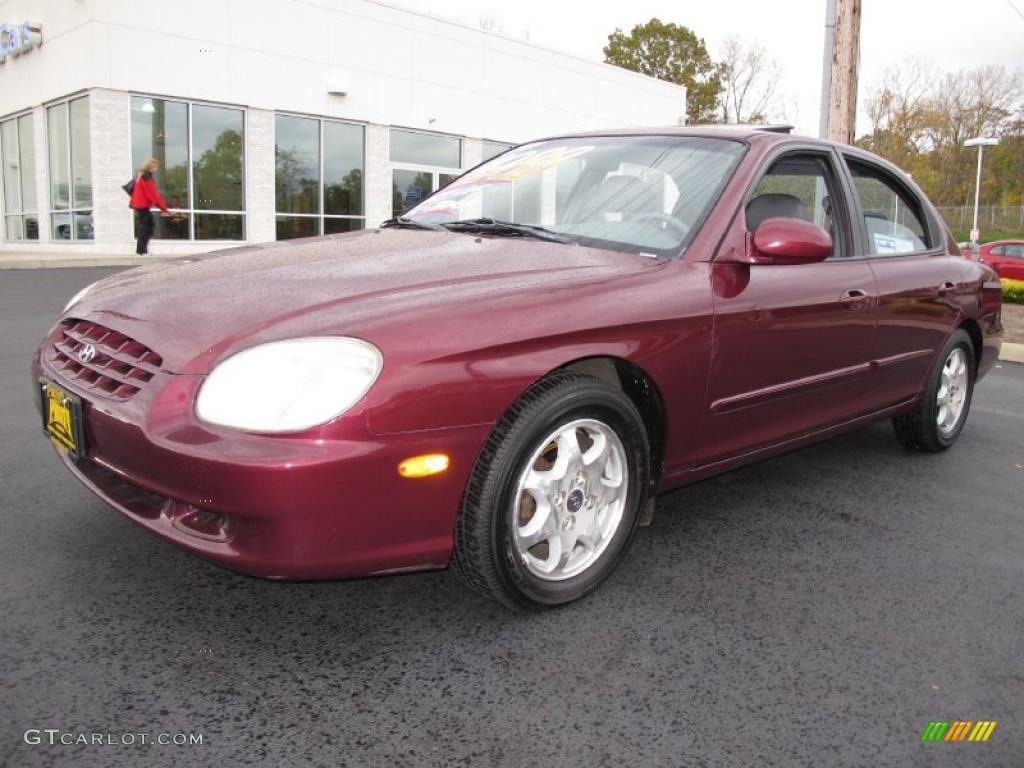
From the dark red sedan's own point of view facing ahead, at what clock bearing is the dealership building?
The dealership building is roughly at 4 o'clock from the dark red sedan.

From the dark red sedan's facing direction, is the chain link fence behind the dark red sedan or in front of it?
behind

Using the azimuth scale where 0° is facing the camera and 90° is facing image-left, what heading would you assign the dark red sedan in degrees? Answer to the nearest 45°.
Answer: approximately 45°

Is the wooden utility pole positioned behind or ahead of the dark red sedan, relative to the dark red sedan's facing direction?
behind

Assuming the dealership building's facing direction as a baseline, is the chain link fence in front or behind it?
behind

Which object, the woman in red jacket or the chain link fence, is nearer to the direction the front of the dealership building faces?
the woman in red jacket

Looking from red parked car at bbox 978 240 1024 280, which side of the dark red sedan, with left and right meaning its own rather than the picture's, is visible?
back

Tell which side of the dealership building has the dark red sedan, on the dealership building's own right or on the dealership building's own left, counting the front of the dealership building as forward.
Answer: on the dealership building's own left

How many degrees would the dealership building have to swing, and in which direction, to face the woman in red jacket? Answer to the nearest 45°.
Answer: approximately 45° to its right

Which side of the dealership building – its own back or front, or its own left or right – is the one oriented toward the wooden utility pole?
left

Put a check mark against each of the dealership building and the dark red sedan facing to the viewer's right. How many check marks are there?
0
